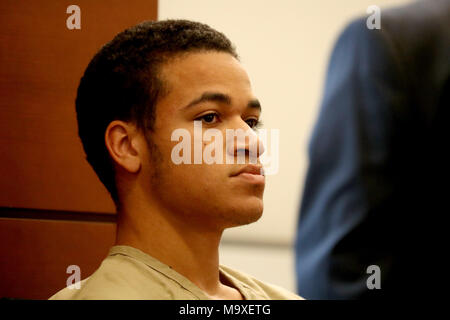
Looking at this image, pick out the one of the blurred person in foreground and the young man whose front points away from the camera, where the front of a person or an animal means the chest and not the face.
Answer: the blurred person in foreground

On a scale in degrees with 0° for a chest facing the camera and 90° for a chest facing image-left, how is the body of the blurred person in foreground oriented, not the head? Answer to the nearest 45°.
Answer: approximately 180°

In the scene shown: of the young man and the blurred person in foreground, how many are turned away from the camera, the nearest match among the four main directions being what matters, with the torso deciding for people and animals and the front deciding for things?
1

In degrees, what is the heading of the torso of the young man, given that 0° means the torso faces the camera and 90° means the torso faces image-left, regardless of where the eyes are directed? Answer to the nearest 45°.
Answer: approximately 315°
